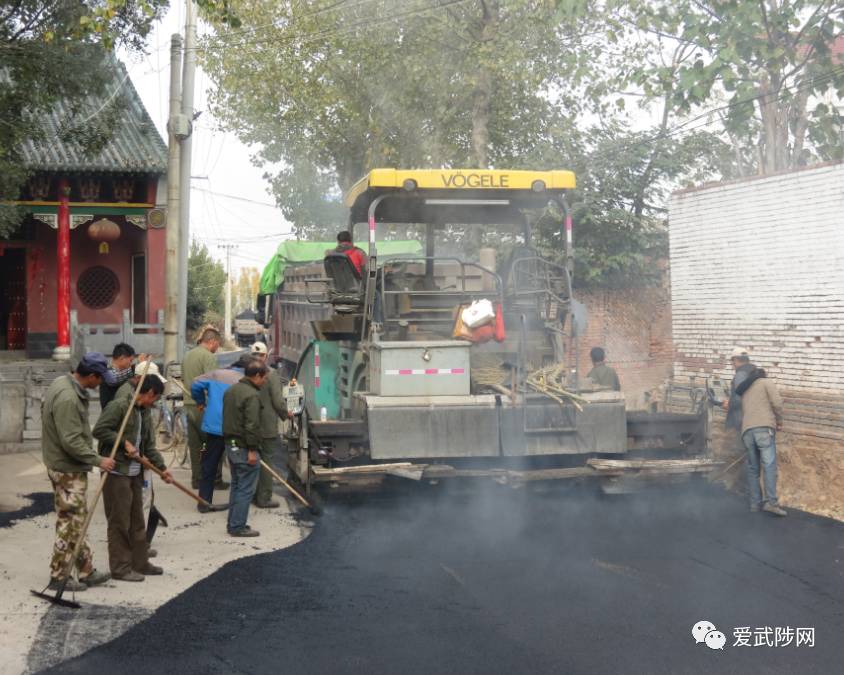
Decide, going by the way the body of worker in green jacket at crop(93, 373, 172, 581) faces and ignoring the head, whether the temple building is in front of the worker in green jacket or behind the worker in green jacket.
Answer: behind

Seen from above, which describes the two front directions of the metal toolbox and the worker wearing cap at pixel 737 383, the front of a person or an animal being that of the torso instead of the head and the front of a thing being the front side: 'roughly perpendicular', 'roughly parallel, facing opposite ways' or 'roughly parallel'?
roughly perpendicular

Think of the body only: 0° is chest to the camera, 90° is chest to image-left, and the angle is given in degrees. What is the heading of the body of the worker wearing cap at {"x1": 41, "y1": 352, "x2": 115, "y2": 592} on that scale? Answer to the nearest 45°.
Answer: approximately 270°

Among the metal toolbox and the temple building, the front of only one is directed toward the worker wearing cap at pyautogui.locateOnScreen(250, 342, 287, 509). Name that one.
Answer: the temple building

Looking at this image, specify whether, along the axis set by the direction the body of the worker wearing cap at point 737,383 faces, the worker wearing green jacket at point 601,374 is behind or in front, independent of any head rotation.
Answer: in front

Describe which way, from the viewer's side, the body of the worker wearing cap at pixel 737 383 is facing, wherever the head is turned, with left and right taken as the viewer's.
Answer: facing to the left of the viewer

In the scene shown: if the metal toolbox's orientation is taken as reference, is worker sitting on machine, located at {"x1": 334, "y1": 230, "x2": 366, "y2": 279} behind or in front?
behind
